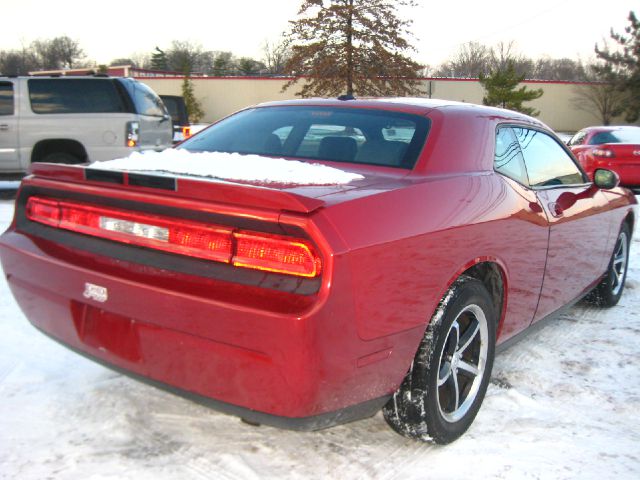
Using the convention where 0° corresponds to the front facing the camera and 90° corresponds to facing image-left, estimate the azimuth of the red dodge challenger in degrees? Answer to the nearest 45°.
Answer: approximately 225°

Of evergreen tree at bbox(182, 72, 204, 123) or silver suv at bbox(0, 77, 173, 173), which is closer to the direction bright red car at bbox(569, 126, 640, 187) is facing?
the evergreen tree

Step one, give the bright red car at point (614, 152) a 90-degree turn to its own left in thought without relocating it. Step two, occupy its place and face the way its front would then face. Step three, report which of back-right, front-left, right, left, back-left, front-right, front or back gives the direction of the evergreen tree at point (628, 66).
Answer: back-right

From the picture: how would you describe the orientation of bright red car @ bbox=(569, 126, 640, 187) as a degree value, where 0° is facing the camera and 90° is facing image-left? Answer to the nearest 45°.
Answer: approximately 135°

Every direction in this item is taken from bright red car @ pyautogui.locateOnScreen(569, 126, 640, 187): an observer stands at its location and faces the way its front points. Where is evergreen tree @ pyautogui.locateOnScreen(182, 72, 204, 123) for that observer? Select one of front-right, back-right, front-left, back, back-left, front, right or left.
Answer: front

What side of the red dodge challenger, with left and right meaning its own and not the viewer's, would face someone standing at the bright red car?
front

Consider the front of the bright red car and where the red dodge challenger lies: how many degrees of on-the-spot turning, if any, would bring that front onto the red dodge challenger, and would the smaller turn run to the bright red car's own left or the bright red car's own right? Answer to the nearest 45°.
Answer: approximately 135° to the bright red car's own left

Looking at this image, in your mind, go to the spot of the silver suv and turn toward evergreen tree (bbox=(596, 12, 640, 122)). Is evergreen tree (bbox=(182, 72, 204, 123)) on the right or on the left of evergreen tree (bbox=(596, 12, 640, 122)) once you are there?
left

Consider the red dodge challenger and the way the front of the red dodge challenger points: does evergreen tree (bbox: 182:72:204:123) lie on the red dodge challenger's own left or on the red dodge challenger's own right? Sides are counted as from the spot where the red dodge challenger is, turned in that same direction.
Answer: on the red dodge challenger's own left

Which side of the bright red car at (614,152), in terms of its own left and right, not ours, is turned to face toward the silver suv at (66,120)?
left

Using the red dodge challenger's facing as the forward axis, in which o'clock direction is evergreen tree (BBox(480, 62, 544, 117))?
The evergreen tree is roughly at 11 o'clock from the red dodge challenger.

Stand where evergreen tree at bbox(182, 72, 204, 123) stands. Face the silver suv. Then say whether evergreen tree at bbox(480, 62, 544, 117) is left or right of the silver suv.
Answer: left

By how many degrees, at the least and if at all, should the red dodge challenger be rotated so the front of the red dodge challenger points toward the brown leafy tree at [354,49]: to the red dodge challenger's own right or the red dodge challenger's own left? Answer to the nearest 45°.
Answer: approximately 45° to the red dodge challenger's own left

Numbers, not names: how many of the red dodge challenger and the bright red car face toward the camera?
0
